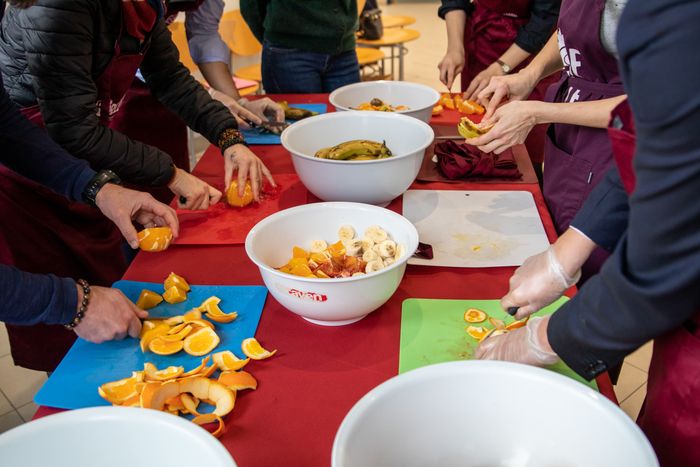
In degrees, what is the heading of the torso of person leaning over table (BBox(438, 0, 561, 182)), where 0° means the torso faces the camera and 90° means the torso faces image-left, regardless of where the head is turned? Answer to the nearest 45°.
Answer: approximately 45°

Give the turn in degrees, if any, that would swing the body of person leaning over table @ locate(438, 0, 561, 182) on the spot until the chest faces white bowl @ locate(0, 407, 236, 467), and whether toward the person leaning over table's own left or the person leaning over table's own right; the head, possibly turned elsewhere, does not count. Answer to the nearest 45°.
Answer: approximately 45° to the person leaning over table's own left

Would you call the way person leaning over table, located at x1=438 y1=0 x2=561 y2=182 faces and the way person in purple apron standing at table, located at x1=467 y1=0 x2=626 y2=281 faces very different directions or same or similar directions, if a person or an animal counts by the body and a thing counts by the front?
same or similar directions

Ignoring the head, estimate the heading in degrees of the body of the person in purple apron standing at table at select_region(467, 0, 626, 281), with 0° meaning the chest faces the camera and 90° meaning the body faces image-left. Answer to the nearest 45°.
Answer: approximately 45°

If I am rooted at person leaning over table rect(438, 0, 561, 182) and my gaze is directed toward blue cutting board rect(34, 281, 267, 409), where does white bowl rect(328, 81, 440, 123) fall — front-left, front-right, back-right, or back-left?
front-right

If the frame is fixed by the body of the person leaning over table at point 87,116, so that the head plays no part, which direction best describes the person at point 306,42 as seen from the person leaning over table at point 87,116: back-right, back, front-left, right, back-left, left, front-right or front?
left

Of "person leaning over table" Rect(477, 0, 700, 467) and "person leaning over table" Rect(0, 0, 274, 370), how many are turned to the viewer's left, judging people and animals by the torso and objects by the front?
1

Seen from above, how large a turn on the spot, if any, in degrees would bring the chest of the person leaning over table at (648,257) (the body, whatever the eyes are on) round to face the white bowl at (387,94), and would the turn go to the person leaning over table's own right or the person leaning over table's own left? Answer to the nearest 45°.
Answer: approximately 45° to the person leaning over table's own right

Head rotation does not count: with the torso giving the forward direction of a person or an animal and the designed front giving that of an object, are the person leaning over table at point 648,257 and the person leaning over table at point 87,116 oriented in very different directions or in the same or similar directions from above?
very different directions

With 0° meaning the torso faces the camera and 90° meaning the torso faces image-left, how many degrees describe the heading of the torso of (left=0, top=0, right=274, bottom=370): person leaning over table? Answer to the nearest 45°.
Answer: approximately 315°

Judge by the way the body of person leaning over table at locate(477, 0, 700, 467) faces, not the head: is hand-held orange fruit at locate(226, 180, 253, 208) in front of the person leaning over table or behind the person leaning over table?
in front

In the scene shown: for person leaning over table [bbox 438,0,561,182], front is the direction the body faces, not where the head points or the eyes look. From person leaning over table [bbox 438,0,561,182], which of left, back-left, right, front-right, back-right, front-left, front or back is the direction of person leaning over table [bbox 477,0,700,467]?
front-left

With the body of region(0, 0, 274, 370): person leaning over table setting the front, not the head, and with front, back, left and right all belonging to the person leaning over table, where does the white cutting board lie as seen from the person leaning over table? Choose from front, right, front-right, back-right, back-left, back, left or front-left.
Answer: front

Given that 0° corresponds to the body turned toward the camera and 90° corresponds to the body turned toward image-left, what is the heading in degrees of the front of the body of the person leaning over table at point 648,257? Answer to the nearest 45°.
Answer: approximately 90°

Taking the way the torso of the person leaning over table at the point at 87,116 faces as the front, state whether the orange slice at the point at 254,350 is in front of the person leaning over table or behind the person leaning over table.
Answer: in front
